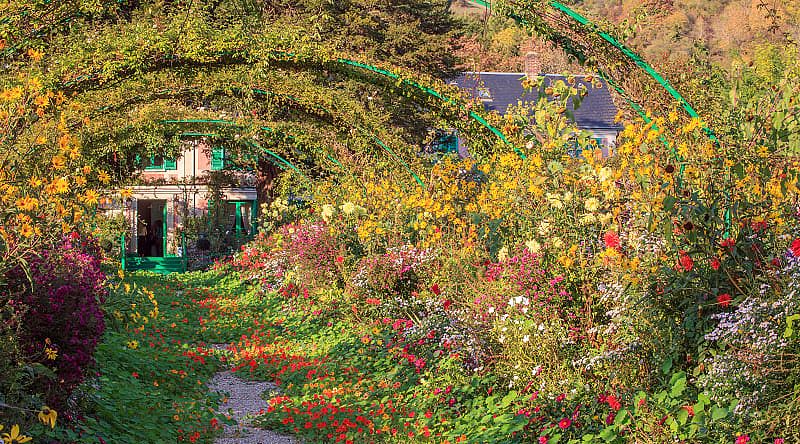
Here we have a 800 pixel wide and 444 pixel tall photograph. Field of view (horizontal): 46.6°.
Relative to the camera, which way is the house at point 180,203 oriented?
toward the camera

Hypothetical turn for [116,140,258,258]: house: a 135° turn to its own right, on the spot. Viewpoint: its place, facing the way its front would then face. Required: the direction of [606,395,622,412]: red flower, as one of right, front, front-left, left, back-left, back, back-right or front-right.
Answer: back-left

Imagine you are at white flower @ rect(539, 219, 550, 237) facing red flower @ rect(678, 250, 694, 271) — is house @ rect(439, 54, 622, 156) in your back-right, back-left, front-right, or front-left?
back-left

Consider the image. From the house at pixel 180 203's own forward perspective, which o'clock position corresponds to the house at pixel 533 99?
the house at pixel 533 99 is roughly at 9 o'clock from the house at pixel 180 203.

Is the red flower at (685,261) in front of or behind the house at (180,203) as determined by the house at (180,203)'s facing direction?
in front

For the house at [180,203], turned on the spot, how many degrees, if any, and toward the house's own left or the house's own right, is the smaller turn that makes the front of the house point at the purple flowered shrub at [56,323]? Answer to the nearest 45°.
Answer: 0° — it already faces it

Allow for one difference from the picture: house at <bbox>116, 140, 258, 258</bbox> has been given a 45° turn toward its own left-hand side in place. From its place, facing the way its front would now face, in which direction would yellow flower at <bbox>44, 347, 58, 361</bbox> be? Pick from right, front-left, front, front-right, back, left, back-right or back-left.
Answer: front-right

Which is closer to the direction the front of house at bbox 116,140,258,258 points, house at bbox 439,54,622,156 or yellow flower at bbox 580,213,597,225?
the yellow flower
